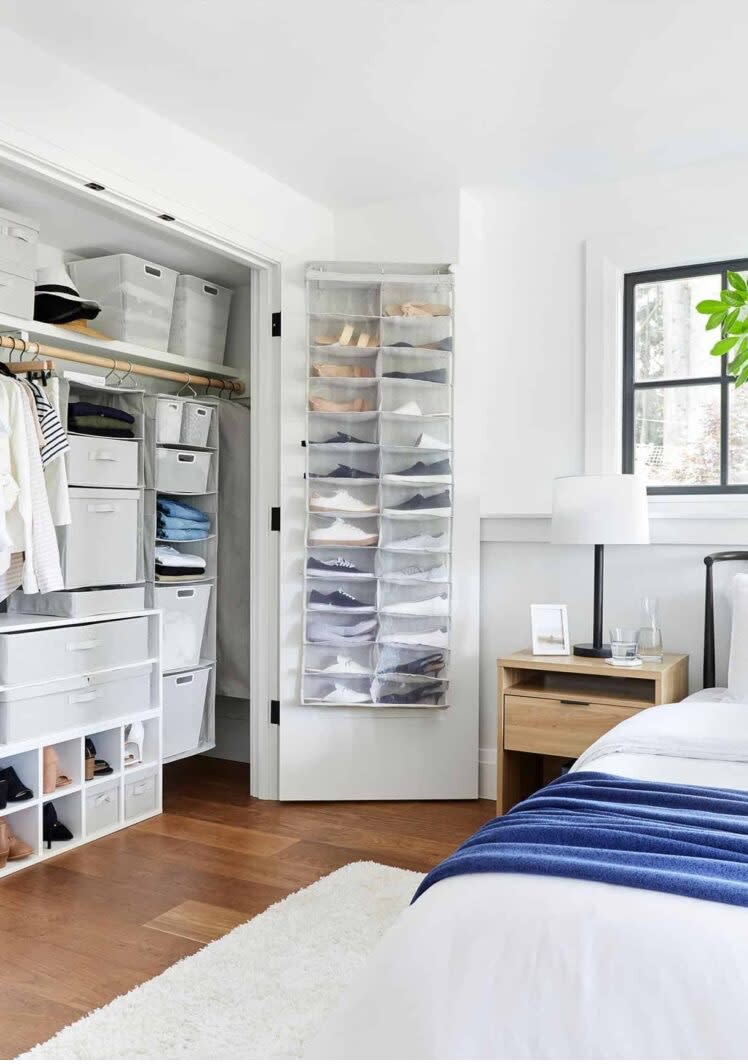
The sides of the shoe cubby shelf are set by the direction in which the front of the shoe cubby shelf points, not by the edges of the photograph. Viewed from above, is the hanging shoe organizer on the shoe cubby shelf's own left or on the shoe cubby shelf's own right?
on the shoe cubby shelf's own left

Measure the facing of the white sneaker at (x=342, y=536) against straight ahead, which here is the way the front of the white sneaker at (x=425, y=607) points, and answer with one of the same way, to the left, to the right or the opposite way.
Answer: the opposite way

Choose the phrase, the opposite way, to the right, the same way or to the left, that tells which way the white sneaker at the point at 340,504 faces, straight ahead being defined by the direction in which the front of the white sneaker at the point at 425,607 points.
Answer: the opposite way

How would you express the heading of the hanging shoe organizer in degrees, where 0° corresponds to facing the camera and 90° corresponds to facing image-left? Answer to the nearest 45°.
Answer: approximately 0°

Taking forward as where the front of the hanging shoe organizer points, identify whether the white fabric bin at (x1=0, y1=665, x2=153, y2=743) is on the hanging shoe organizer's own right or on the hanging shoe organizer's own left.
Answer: on the hanging shoe organizer's own right
